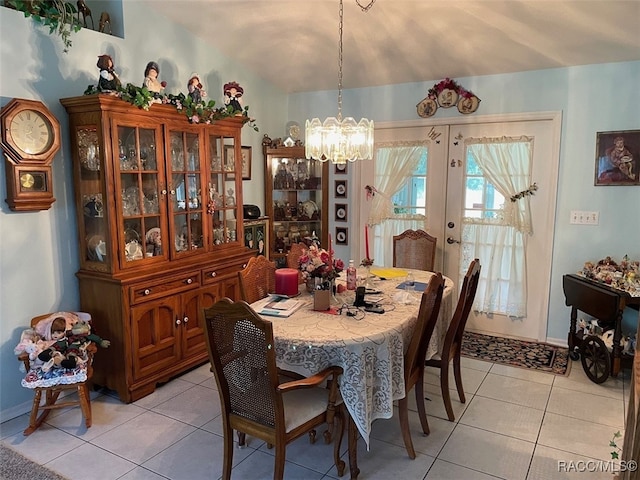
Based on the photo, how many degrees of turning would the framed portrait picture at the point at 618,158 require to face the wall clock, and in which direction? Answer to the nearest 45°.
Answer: approximately 45° to its right

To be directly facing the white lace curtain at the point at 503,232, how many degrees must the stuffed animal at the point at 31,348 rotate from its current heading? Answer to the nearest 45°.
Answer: approximately 45° to its left

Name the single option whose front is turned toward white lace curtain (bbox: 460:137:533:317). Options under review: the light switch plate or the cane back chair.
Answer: the cane back chair

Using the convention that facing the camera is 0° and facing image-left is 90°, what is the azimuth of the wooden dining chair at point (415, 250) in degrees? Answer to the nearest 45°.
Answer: approximately 0°

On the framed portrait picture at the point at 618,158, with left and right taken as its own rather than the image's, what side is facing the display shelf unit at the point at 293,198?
right

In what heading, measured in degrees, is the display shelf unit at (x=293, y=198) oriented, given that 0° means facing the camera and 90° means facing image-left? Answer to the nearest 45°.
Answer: approximately 0°

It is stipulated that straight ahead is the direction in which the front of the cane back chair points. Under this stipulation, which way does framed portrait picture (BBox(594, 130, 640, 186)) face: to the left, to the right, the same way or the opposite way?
the opposite way
